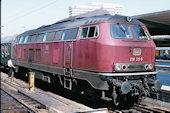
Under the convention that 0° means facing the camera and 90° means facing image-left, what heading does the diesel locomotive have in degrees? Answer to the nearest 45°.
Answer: approximately 315°

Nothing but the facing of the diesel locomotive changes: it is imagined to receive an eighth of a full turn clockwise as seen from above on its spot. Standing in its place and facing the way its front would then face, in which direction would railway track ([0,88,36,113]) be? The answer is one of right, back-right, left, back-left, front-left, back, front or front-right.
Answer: front
